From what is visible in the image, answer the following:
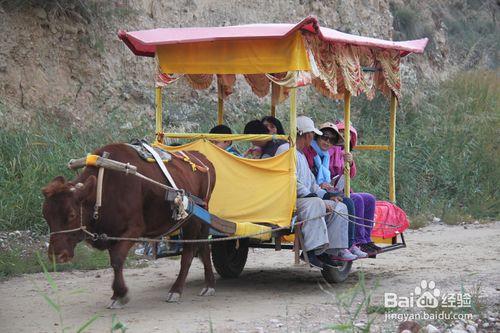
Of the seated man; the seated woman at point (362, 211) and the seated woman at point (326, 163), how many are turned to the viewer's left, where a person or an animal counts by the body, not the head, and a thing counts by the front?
0

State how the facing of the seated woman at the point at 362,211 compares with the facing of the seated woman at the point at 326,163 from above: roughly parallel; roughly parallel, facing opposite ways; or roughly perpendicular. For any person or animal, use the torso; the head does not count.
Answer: roughly parallel

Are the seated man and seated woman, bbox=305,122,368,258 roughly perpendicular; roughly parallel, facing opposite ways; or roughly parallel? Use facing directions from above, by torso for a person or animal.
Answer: roughly parallel

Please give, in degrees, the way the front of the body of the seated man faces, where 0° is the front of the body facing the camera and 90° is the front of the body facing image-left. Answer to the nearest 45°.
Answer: approximately 315°

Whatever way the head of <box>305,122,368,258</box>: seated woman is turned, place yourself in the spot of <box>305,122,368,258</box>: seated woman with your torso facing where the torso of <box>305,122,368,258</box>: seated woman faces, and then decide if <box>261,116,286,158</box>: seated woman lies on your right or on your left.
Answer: on your right

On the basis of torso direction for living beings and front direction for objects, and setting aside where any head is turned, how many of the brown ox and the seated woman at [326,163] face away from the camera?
0

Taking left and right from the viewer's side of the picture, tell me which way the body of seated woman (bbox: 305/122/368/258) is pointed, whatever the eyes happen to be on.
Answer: facing the viewer and to the right of the viewer

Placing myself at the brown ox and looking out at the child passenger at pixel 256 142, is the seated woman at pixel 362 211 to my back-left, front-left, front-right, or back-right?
front-right

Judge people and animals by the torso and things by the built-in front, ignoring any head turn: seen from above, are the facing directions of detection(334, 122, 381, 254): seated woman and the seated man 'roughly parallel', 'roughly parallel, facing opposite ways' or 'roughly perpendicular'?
roughly parallel

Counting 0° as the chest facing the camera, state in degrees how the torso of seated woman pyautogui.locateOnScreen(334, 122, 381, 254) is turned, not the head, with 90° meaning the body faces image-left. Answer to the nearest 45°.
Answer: approximately 315°

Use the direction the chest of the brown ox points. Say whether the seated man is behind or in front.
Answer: behind

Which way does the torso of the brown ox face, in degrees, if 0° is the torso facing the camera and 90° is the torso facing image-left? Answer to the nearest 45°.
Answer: approximately 45°

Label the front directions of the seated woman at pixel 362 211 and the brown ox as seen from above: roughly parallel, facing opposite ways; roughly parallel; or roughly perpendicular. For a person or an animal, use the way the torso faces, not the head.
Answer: roughly perpendicular

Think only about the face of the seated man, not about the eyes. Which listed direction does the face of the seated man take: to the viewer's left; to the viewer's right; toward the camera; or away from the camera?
to the viewer's right
